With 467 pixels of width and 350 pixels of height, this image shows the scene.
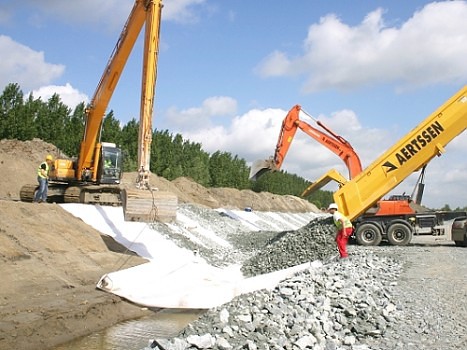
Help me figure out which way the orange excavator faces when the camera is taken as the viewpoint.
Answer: facing to the left of the viewer

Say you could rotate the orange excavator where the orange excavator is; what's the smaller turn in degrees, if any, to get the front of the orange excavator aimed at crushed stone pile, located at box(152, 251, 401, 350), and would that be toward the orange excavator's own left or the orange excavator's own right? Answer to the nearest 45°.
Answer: approximately 90° to the orange excavator's own left

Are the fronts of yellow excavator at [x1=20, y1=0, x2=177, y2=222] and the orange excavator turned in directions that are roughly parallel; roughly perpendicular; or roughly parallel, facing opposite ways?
roughly parallel, facing opposite ways

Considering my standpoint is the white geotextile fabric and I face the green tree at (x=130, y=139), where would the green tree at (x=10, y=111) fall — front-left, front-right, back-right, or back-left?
front-left

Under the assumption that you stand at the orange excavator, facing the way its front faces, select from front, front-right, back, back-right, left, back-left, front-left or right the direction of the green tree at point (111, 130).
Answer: front-right

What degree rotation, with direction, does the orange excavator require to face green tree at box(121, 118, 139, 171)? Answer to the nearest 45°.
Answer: approximately 45° to its right

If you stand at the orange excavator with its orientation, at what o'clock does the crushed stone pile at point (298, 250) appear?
The crushed stone pile is roughly at 9 o'clock from the orange excavator.

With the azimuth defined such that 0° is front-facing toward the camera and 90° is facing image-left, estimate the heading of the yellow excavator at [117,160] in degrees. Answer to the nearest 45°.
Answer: approximately 315°

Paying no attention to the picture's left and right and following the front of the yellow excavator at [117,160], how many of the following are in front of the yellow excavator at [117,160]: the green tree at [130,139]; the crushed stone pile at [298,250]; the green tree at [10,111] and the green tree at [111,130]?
1

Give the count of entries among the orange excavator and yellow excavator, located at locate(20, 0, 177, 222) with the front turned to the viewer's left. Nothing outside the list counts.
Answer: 1

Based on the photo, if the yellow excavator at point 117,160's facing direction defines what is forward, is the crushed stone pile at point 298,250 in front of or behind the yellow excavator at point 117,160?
in front

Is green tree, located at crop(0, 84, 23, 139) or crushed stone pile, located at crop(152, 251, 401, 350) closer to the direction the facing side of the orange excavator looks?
the green tree

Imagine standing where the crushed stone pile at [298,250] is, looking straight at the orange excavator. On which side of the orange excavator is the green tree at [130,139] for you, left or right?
left

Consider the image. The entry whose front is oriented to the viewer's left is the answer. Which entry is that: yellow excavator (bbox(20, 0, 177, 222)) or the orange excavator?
the orange excavator

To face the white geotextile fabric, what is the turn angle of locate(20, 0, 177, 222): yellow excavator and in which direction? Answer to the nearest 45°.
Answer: approximately 45° to its right
